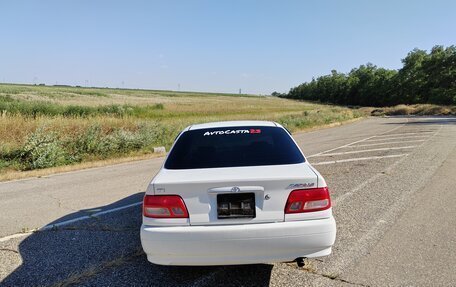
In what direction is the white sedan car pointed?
away from the camera

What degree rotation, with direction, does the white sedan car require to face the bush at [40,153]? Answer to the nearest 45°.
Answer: approximately 45° to its left
